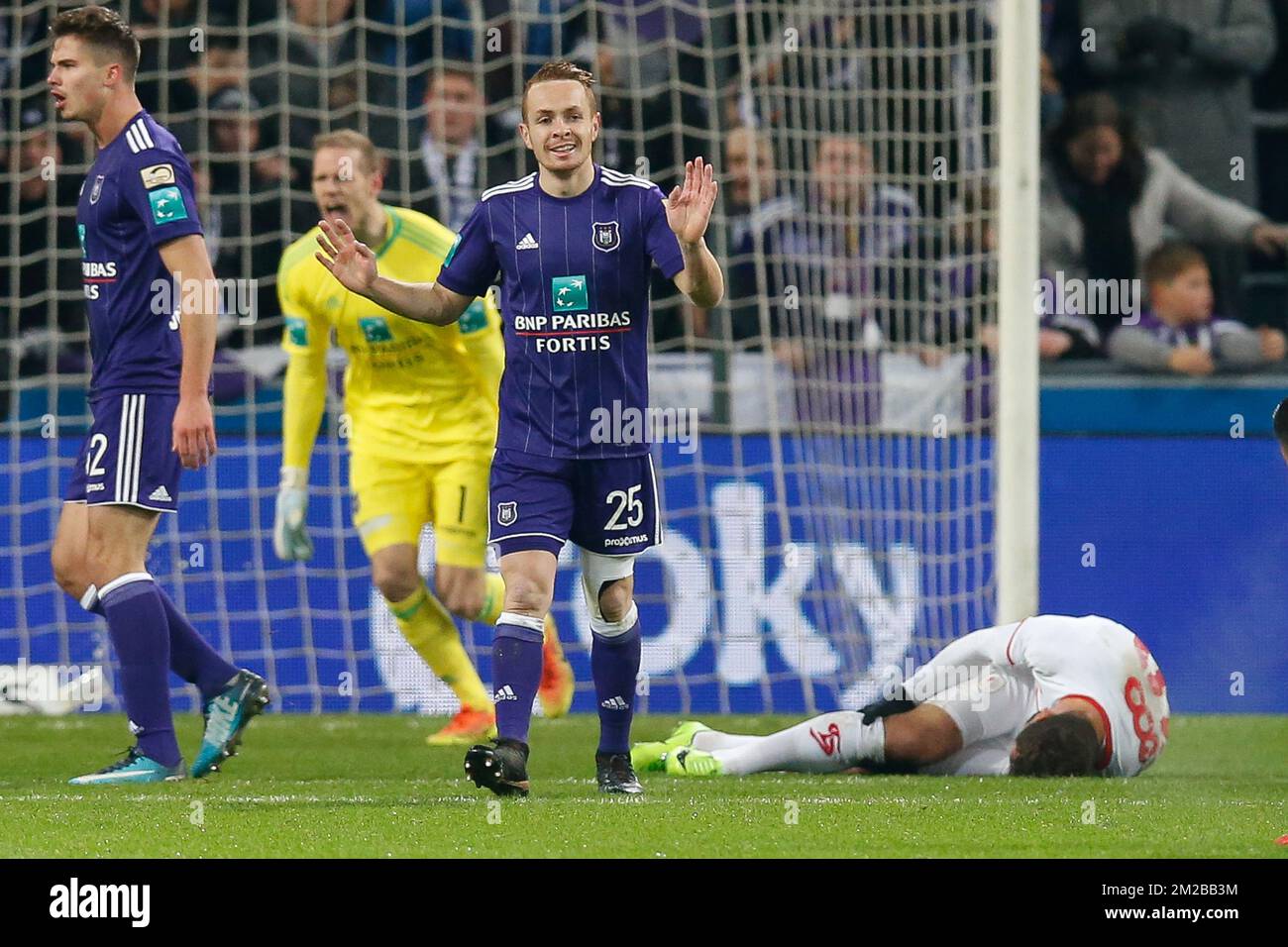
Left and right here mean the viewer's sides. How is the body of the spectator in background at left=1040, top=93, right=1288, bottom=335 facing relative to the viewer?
facing the viewer

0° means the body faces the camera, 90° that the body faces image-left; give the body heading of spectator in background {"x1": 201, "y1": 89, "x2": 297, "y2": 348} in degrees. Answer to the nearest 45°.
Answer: approximately 0°

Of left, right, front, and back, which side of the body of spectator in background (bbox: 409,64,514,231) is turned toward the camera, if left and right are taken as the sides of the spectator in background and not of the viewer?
front

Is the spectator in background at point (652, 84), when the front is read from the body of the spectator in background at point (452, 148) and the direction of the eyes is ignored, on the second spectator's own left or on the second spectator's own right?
on the second spectator's own left

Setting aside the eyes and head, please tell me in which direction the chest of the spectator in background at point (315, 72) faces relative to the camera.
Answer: toward the camera

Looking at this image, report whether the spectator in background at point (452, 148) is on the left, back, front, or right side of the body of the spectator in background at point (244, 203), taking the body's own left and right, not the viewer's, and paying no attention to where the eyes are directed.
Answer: left

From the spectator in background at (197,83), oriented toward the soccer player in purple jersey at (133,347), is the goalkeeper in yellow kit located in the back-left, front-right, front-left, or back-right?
front-left

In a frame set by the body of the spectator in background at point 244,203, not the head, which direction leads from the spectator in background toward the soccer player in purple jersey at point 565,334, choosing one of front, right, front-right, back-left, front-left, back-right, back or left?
front
